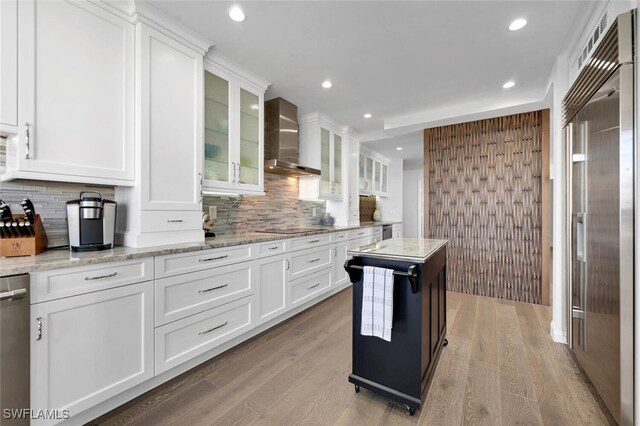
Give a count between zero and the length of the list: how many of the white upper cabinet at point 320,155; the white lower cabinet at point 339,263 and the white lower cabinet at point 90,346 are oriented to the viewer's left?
0

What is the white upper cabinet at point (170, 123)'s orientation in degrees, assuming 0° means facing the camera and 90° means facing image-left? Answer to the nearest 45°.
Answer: approximately 315°

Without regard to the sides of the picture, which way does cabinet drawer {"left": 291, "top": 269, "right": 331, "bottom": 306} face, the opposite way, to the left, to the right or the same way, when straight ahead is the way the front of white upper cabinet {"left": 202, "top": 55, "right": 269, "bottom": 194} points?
the same way

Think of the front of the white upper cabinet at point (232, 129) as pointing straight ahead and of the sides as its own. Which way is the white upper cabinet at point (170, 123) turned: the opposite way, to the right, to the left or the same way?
the same way

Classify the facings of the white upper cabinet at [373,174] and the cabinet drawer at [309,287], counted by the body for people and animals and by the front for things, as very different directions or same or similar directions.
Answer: same or similar directions

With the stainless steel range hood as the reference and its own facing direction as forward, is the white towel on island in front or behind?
in front

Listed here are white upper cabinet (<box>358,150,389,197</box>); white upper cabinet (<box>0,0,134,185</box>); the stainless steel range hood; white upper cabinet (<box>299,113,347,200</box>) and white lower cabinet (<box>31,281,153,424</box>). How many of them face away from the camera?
0

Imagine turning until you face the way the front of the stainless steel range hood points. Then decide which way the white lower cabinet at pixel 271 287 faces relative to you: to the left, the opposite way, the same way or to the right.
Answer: the same way

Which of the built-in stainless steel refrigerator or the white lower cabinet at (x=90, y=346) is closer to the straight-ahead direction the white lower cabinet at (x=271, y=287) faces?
the built-in stainless steel refrigerator
